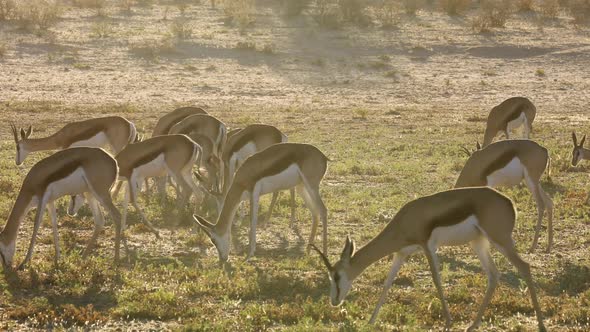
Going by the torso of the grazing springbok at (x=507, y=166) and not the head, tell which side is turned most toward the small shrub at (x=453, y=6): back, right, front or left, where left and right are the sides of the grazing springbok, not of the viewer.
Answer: right

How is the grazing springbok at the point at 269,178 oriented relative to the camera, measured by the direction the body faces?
to the viewer's left

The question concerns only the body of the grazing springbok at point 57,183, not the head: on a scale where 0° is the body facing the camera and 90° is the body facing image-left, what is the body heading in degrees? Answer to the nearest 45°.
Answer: approximately 90°

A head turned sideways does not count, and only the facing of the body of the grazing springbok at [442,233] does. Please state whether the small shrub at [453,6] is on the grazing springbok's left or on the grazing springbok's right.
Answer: on the grazing springbok's right

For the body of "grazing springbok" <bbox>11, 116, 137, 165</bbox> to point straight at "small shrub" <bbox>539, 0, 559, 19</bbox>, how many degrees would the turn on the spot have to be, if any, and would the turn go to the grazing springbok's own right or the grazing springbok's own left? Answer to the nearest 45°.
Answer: approximately 135° to the grazing springbok's own right

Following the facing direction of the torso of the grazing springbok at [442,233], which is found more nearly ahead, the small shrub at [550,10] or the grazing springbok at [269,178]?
the grazing springbok

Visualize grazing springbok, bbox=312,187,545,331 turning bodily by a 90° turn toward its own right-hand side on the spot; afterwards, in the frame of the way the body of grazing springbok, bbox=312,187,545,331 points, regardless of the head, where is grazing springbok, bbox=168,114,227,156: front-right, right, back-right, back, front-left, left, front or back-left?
front-left

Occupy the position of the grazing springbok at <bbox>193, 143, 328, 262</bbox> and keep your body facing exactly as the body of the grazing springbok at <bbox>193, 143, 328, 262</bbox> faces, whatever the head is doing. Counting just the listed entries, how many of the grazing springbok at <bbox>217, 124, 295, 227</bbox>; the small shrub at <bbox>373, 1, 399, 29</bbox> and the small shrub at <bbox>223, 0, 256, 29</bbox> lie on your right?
3

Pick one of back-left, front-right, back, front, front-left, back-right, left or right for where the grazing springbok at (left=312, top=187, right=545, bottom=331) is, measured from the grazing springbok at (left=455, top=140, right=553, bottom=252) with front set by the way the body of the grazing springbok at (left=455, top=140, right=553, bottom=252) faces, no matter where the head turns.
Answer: left

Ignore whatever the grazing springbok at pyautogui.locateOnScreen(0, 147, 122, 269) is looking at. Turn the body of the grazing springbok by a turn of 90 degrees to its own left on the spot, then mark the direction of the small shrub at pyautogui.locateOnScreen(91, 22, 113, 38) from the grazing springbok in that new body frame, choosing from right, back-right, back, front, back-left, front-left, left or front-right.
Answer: back

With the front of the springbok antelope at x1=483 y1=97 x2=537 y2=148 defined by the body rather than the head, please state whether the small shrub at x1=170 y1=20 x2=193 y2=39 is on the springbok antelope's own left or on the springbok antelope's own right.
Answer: on the springbok antelope's own right
